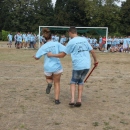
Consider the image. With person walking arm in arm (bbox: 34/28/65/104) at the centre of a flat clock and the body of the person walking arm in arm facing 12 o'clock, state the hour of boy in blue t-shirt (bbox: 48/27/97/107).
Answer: The boy in blue t-shirt is roughly at 4 o'clock from the person walking arm in arm.

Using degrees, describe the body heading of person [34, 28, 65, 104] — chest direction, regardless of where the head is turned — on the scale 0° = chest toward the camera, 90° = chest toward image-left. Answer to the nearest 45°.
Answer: approximately 180°
